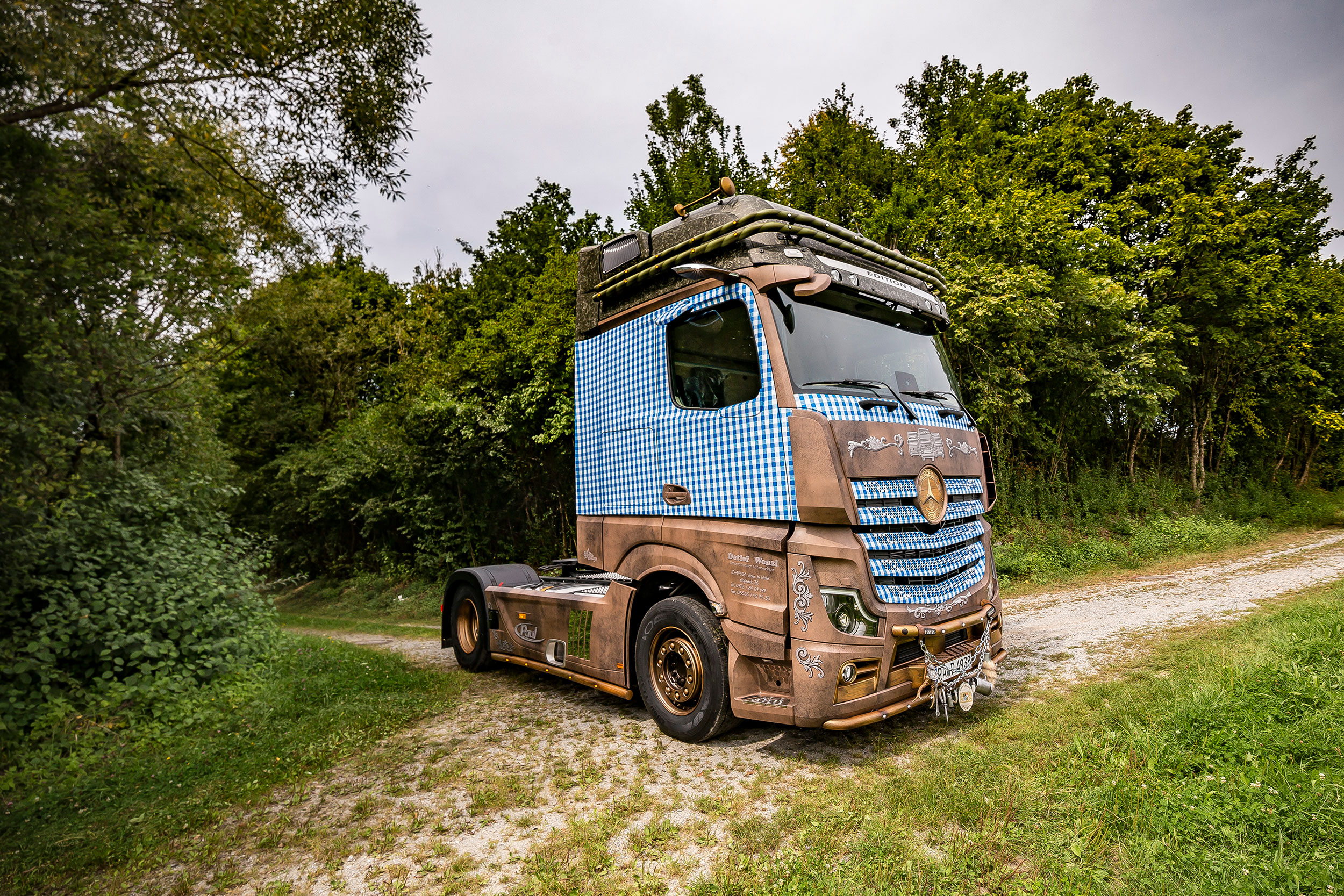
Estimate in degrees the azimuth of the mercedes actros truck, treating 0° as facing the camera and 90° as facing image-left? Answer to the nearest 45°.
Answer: approximately 315°

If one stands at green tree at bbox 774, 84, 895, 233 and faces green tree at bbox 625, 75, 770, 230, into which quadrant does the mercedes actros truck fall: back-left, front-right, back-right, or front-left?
front-left

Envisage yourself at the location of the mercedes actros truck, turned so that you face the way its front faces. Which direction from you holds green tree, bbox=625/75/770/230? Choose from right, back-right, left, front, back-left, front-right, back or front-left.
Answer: back-left

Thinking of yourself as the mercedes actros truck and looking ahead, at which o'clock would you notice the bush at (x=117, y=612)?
The bush is roughly at 5 o'clock from the mercedes actros truck.

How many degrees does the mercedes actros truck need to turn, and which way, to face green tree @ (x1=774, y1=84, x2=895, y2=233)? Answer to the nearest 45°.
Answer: approximately 135° to its left

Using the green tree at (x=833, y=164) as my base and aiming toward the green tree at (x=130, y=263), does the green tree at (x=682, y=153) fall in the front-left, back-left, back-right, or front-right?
front-right

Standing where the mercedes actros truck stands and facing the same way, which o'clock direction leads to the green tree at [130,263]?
The green tree is roughly at 5 o'clock from the mercedes actros truck.
